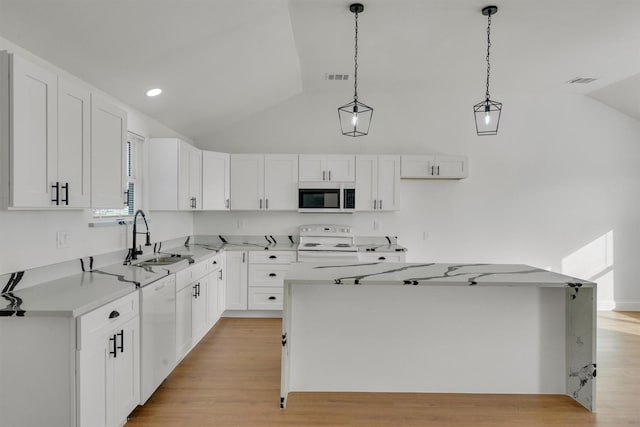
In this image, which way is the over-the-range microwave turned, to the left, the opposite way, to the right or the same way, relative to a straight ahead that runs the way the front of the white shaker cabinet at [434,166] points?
the same way

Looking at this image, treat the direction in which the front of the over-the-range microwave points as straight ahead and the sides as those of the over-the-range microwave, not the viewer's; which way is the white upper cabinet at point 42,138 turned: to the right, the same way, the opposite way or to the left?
to the left

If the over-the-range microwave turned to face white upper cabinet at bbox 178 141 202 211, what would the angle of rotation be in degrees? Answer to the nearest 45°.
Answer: approximately 45° to its right

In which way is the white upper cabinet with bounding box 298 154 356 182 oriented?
toward the camera

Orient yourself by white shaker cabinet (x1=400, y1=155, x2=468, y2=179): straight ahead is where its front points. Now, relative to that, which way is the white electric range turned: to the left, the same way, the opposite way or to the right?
the same way

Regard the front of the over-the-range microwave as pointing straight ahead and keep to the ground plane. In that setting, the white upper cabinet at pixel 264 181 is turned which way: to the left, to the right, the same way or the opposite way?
the same way

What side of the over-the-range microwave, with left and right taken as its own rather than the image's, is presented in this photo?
front

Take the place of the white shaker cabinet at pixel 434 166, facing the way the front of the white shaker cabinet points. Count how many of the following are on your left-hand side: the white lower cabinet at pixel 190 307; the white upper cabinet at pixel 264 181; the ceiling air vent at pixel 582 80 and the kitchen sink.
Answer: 1

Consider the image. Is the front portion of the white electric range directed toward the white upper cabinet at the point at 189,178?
no

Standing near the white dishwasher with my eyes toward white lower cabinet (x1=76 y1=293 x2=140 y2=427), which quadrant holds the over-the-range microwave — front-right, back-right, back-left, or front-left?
back-left

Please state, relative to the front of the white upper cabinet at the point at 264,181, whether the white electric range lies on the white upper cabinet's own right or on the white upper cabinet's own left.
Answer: on the white upper cabinet's own left

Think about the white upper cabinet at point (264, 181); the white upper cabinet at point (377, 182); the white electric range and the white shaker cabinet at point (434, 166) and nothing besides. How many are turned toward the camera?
4

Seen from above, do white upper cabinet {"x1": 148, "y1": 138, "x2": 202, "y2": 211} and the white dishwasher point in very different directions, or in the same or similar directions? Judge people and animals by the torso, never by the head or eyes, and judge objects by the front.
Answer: same or similar directions

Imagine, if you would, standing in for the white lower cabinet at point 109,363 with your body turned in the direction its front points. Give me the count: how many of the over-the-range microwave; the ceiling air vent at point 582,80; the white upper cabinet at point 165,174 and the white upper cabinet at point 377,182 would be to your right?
0

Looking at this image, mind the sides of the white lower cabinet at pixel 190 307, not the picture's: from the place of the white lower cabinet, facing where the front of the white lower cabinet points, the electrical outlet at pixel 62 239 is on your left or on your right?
on your right

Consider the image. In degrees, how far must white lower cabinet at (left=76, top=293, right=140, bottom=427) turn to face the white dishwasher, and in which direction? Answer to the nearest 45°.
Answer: approximately 90° to its left

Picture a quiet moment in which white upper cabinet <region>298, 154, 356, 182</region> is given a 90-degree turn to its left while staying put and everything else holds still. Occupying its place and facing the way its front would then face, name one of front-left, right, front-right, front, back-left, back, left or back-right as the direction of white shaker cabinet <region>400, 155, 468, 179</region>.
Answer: front

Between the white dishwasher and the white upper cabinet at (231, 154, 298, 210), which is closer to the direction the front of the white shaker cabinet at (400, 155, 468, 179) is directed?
the white dishwasher

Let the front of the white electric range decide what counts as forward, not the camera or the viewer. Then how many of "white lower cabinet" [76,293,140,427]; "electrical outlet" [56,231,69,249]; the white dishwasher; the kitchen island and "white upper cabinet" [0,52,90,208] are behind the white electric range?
0

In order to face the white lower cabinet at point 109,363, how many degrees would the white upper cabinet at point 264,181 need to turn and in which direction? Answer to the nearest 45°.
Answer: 0° — it already faces it

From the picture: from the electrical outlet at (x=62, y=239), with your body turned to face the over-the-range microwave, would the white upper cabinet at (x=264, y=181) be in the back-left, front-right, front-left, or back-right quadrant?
front-left

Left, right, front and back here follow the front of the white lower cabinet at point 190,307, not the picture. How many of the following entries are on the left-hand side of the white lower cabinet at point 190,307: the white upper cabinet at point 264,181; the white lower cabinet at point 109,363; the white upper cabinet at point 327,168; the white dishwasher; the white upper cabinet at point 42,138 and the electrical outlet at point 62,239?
2
